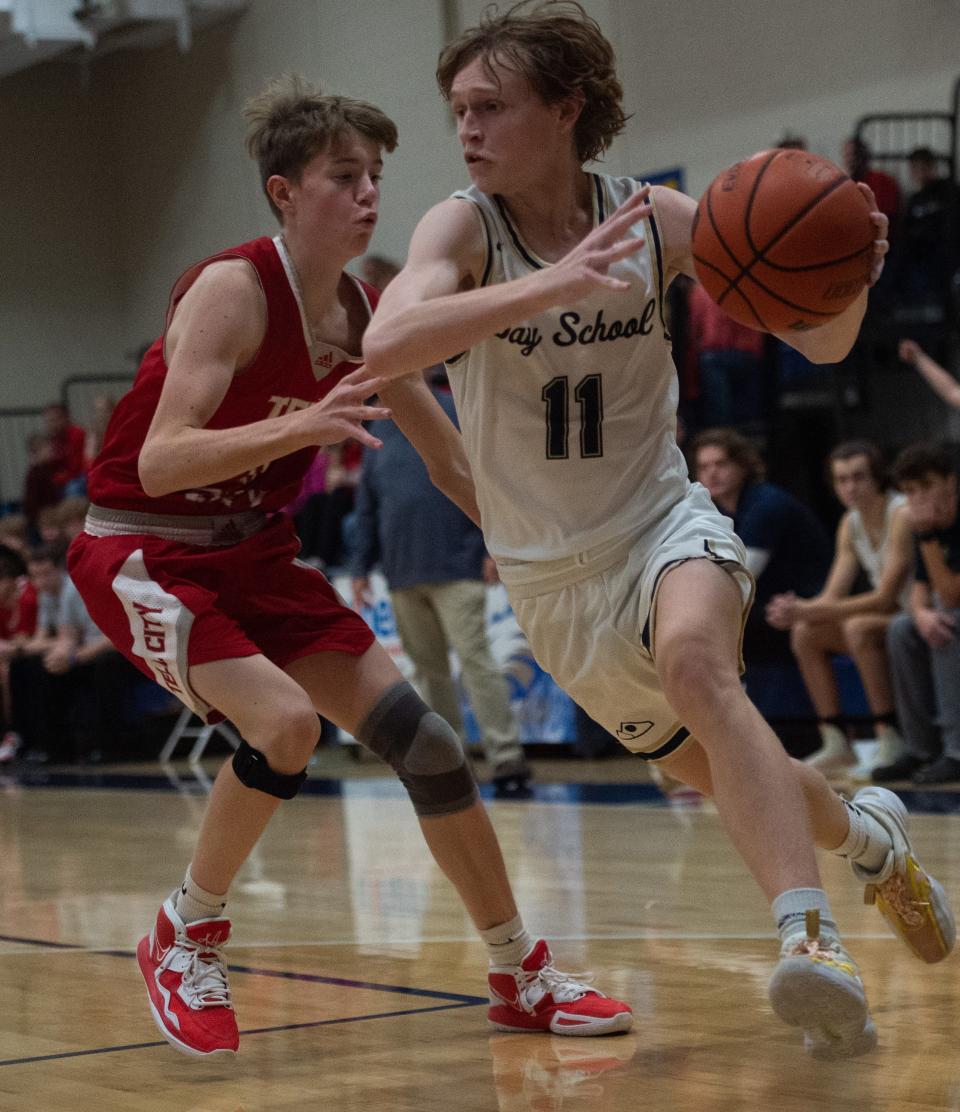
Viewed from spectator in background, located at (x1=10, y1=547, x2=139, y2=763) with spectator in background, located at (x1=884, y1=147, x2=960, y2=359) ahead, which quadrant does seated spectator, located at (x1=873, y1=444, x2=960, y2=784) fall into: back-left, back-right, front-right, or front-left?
front-right

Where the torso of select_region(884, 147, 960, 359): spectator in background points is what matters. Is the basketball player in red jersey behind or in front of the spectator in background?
in front

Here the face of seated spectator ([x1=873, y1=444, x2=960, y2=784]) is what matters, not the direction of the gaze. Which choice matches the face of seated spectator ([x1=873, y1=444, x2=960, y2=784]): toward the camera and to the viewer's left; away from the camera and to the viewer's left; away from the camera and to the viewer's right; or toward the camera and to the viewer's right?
toward the camera and to the viewer's left

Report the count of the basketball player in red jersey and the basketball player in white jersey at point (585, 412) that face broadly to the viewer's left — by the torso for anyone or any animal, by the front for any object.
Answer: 0

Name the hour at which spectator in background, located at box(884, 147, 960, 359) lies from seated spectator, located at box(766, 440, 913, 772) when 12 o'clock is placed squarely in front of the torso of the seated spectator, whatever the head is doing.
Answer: The spectator in background is roughly at 5 o'clock from the seated spectator.

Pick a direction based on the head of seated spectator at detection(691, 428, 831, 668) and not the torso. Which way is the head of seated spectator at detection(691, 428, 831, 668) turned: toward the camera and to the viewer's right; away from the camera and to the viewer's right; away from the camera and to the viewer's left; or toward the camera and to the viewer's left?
toward the camera and to the viewer's left

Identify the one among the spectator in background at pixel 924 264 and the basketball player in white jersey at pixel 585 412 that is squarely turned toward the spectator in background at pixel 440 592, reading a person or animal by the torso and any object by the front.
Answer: the spectator in background at pixel 924 264

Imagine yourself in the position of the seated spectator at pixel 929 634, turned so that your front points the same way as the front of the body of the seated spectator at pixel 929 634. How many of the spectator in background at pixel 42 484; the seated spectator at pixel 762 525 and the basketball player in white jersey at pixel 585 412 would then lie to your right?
2

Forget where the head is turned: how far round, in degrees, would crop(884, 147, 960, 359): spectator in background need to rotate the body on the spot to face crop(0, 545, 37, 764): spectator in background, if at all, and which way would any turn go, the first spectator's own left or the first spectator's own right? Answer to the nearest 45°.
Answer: approximately 45° to the first spectator's own right

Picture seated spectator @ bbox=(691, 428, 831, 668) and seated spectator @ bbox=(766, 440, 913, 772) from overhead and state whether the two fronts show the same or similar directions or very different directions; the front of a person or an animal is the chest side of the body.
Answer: same or similar directions

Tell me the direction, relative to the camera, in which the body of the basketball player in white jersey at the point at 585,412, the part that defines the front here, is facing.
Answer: toward the camera

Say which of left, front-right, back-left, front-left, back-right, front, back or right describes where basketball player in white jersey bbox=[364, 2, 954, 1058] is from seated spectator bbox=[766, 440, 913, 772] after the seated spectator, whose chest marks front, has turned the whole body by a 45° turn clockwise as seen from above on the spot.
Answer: left

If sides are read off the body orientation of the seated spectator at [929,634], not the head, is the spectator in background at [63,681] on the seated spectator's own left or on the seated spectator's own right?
on the seated spectator's own right

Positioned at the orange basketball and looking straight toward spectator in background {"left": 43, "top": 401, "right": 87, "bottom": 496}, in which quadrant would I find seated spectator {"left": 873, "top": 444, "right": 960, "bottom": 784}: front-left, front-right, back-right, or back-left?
front-right

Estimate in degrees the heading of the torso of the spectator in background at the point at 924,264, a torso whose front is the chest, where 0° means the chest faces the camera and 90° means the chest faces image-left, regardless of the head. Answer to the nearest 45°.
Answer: approximately 45°

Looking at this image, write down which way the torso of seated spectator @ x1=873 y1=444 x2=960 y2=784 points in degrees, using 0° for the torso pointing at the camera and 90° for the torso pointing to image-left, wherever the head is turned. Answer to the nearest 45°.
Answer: approximately 45°

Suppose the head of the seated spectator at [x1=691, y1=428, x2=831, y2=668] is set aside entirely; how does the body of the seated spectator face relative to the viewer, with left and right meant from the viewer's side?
facing the viewer and to the left of the viewer

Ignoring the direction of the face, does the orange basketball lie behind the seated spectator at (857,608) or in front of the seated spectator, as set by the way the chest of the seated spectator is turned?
in front

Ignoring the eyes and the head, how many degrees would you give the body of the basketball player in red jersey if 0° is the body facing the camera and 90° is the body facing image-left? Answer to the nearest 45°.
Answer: approximately 315°
